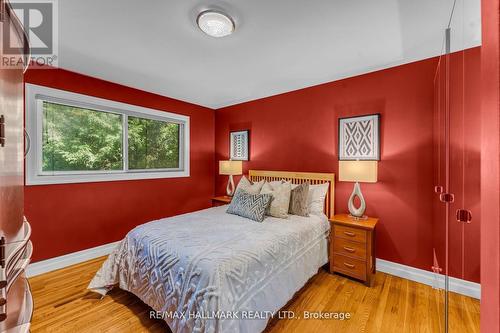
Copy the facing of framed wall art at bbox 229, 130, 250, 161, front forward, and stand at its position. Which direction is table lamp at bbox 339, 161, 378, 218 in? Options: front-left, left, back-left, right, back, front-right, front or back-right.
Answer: left

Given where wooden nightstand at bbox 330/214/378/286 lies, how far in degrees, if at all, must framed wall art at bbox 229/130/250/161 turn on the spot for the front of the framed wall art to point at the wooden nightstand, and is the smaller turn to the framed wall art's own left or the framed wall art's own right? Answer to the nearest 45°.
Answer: approximately 90° to the framed wall art's own left

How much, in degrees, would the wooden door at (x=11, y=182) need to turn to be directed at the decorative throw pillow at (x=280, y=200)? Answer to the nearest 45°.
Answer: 0° — it already faces it

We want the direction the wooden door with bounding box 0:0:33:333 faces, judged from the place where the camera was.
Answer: facing to the right of the viewer

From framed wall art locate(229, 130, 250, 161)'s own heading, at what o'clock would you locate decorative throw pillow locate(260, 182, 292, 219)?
The decorative throw pillow is roughly at 10 o'clock from the framed wall art.

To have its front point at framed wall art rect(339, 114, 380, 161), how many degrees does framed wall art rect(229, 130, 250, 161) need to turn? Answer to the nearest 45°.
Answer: approximately 90° to its left

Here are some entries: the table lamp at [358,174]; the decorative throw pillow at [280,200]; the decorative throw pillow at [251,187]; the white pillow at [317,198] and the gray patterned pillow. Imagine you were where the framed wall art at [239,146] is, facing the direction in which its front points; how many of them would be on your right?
0

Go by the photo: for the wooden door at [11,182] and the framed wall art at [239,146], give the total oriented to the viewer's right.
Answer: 1

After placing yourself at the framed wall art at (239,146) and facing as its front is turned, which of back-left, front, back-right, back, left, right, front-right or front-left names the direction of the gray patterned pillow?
front-left

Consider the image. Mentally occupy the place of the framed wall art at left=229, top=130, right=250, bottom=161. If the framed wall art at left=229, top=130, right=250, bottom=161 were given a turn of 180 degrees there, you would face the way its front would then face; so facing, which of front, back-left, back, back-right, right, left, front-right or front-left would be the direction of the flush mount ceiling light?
back-right

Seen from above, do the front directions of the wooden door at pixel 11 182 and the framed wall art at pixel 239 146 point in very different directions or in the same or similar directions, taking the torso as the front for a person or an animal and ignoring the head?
very different directions

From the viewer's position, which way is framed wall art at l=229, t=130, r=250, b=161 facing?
facing the viewer and to the left of the viewer

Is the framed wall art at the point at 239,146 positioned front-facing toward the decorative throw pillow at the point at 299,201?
no

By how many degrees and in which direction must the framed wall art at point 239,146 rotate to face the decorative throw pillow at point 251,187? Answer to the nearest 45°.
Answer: approximately 45° to its left
